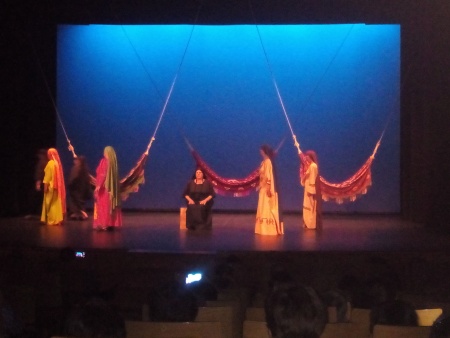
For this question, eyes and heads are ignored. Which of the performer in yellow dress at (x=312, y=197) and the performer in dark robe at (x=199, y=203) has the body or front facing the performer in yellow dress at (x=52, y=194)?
the performer in yellow dress at (x=312, y=197)

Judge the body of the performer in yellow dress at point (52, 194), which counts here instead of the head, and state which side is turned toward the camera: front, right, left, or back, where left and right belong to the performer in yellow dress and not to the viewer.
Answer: left

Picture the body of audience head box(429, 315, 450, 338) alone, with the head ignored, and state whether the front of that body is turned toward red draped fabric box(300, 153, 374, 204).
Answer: yes

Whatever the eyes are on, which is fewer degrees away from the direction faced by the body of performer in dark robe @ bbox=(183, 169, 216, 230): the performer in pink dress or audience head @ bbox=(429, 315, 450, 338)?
the audience head

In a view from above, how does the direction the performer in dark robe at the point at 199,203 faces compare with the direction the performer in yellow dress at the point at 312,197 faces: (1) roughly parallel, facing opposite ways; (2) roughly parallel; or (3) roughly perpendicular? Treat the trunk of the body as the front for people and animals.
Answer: roughly perpendicular

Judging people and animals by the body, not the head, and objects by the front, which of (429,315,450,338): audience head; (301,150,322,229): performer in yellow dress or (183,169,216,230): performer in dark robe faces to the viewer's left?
the performer in yellow dress

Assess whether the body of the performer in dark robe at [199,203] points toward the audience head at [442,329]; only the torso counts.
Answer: yes

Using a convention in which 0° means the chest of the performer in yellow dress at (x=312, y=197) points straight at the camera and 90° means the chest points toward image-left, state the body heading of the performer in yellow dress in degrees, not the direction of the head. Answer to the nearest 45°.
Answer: approximately 90°

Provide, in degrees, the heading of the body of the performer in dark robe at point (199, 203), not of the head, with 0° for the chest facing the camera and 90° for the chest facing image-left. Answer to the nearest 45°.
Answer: approximately 0°

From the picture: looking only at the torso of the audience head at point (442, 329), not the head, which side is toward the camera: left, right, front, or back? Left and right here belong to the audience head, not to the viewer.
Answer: back
